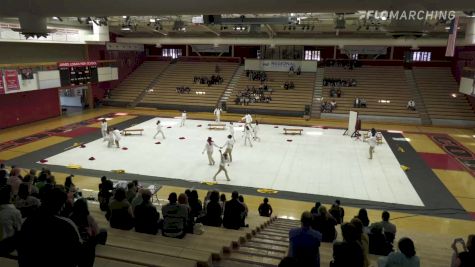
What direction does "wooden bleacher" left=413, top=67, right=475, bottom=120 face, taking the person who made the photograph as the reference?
facing the viewer

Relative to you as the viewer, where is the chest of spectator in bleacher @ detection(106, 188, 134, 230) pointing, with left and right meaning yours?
facing away from the viewer

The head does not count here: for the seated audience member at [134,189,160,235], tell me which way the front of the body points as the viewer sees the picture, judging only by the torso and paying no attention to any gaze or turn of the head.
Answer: away from the camera

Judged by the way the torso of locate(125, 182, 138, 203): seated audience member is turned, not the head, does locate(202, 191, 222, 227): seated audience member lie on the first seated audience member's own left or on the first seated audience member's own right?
on the first seated audience member's own right

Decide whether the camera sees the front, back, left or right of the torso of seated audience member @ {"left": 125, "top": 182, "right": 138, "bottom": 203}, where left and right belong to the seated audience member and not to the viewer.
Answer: back

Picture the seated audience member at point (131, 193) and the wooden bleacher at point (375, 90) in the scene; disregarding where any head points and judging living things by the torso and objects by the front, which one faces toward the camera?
the wooden bleacher

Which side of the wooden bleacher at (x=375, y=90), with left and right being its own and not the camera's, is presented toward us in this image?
front

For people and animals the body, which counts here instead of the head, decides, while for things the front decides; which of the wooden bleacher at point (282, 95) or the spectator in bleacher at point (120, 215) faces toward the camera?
the wooden bleacher

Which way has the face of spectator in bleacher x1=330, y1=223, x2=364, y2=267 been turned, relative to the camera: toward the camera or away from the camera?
away from the camera

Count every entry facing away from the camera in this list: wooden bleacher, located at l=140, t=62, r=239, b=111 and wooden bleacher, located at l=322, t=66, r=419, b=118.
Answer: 0

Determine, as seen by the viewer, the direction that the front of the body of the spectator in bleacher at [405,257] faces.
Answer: away from the camera

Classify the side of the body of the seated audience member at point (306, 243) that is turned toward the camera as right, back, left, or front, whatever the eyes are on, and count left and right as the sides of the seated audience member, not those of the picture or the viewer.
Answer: back

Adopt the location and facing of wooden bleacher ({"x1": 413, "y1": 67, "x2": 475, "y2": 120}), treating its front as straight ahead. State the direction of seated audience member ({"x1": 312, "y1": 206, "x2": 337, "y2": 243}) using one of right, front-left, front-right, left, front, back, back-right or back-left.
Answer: front

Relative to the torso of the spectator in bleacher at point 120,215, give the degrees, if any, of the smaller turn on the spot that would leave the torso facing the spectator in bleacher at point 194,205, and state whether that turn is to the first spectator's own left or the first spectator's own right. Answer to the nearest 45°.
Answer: approximately 45° to the first spectator's own right

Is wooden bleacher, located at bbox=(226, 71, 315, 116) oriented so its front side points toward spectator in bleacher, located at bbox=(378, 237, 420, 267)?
yes

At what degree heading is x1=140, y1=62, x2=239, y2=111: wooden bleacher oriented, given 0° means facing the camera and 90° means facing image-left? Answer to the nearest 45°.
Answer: approximately 0°

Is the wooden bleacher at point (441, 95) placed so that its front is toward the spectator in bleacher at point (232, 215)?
yes
